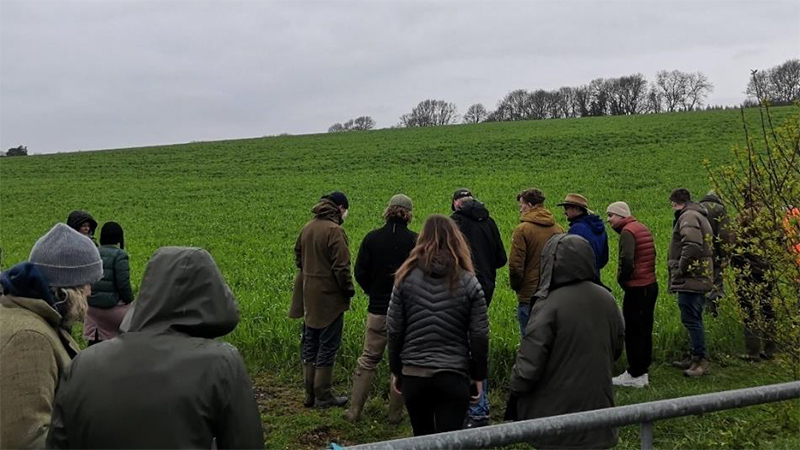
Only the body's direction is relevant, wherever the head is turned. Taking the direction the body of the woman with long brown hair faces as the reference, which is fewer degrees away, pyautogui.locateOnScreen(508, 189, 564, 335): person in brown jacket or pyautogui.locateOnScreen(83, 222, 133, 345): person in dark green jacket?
the person in brown jacket

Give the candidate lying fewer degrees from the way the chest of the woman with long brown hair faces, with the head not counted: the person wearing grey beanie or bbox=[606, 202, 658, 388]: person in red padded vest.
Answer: the person in red padded vest

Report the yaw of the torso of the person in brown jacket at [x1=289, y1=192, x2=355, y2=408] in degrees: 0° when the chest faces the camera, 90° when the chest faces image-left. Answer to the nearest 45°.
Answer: approximately 225°

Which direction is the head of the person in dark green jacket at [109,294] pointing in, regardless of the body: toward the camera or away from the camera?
away from the camera

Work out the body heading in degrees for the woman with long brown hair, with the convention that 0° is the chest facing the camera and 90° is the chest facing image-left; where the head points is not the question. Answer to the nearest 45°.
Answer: approximately 180°

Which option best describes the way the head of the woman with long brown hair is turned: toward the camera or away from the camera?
away from the camera

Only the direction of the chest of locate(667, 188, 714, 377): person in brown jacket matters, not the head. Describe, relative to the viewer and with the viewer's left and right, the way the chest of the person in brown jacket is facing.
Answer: facing to the left of the viewer

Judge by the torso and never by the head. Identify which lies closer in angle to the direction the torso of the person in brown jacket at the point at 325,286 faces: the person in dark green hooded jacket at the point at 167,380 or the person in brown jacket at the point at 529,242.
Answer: the person in brown jacket
